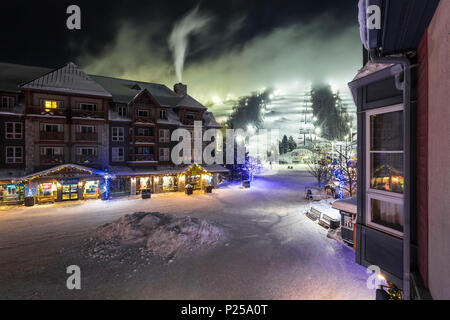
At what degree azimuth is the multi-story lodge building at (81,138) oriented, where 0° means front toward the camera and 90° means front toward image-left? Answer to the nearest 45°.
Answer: approximately 315°

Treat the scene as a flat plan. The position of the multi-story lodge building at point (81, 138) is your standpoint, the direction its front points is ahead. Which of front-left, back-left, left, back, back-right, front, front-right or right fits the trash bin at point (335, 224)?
front

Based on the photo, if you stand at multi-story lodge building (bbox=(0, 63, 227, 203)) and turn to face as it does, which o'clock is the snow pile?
The snow pile is roughly at 1 o'clock from the multi-story lodge building.

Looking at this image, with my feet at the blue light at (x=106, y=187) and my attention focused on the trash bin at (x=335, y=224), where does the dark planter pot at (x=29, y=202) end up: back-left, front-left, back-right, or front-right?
back-right

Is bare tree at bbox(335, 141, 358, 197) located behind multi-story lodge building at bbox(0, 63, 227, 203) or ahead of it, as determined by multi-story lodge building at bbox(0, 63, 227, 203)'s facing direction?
ahead
